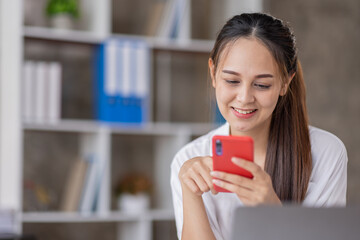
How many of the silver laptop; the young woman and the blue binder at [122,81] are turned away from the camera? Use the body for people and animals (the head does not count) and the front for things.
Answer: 1

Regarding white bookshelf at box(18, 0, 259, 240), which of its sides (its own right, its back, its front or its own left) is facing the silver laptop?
front

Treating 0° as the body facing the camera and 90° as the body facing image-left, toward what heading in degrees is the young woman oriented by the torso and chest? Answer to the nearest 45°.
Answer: approximately 0°

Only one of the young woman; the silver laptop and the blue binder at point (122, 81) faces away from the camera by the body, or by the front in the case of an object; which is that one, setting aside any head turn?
the silver laptop

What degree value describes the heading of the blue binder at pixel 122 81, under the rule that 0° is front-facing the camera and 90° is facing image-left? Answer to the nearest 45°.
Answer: approximately 0°

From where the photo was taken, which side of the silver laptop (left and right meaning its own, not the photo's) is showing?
back

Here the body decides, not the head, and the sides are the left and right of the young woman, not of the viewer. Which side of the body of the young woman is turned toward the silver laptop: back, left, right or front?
front

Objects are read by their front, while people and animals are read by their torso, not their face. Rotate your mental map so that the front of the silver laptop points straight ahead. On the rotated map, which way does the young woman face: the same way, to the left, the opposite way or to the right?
the opposite way
